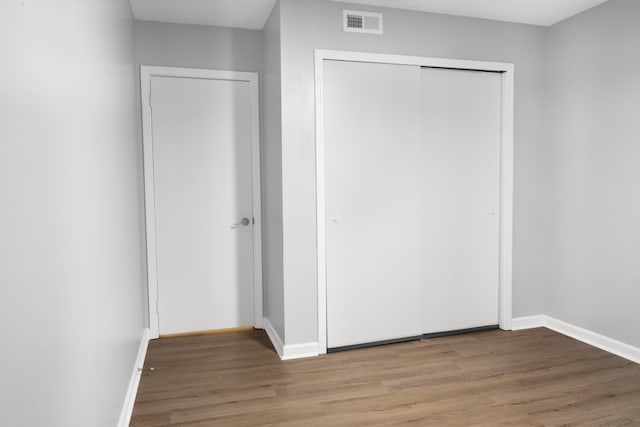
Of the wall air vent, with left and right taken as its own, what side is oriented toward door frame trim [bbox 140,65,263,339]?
right

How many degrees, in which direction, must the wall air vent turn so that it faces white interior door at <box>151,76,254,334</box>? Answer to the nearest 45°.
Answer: approximately 90° to its right

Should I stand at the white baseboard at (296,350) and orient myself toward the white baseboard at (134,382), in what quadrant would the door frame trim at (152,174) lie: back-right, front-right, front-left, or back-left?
front-right

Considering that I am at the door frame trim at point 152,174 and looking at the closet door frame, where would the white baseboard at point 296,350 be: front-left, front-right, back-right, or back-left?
front-right

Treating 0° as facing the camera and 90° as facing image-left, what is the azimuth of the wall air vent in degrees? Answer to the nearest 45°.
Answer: approximately 0°
